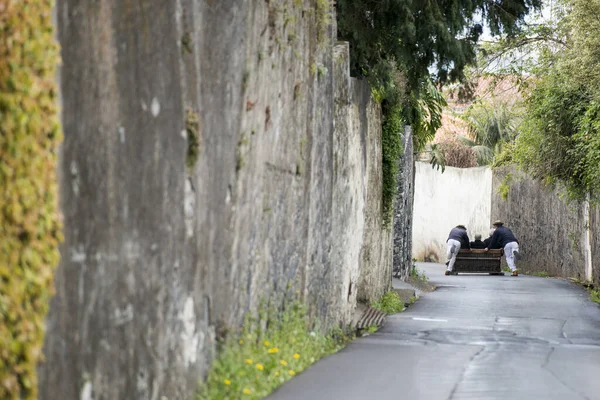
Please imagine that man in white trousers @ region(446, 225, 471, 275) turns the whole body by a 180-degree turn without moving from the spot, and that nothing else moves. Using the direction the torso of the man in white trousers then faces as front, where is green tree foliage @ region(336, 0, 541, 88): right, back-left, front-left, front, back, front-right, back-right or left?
front-left
